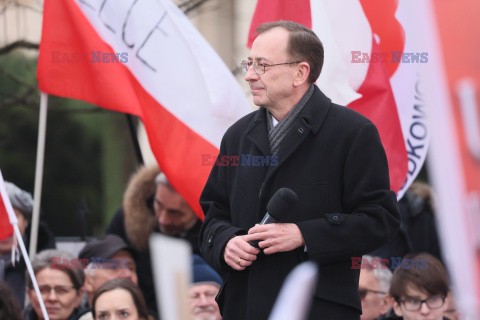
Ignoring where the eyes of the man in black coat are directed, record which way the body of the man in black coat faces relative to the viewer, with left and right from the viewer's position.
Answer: facing the viewer and to the left of the viewer

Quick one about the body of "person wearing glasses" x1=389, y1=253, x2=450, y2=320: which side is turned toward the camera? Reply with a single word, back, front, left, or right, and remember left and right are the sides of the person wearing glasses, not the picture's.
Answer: front

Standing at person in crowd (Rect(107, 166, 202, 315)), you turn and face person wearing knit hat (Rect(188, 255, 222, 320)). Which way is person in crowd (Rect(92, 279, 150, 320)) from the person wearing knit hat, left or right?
right

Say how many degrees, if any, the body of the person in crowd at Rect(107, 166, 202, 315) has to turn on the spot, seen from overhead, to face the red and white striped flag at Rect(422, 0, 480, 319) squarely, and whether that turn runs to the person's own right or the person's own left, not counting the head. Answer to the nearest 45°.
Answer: approximately 45° to the person's own left

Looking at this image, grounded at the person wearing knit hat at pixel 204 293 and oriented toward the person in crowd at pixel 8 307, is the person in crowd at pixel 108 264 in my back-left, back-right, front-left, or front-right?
front-right

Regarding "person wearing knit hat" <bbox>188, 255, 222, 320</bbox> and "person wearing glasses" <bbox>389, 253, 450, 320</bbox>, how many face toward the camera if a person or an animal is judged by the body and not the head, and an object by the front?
2

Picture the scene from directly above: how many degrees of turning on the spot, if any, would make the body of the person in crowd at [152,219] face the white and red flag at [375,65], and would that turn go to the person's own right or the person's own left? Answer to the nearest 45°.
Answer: approximately 90° to the person's own left

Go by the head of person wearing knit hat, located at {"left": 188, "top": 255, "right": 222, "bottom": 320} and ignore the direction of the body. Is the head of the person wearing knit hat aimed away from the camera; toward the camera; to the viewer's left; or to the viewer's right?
toward the camera

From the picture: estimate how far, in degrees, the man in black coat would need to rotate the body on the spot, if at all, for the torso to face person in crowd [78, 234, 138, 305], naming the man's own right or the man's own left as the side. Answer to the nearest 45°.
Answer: approximately 90° to the man's own right

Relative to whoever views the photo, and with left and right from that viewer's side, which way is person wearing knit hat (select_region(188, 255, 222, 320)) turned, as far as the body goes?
facing the viewer

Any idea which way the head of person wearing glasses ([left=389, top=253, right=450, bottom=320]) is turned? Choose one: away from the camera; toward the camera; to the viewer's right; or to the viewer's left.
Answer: toward the camera

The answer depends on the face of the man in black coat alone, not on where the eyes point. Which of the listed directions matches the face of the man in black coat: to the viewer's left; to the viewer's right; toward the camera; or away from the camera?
to the viewer's left

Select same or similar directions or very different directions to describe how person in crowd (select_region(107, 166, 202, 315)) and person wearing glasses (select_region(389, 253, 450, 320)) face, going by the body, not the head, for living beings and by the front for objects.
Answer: same or similar directions

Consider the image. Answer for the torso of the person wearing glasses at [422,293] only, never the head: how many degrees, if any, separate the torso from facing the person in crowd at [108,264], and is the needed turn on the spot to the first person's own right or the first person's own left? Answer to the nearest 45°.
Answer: approximately 90° to the first person's own right
